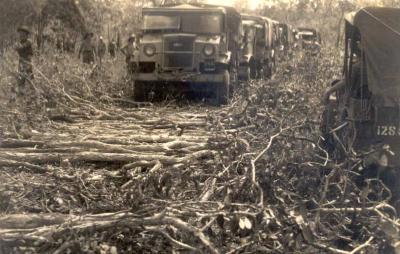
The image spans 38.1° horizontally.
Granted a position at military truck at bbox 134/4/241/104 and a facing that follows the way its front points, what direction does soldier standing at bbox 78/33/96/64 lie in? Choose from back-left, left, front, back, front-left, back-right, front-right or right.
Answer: back-right

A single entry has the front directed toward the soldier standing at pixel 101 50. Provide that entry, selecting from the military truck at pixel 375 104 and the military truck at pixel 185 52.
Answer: the military truck at pixel 375 104

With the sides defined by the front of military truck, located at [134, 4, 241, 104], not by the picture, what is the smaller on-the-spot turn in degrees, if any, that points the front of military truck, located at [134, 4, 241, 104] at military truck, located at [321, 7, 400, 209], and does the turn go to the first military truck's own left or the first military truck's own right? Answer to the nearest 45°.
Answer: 0° — it already faces it

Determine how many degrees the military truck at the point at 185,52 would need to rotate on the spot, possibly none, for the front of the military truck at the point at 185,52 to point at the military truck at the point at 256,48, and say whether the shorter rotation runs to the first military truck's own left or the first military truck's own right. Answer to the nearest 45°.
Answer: approximately 135° to the first military truck's own left

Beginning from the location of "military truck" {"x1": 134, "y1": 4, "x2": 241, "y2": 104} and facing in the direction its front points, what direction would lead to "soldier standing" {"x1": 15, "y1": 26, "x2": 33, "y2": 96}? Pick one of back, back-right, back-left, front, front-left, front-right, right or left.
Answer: front-right

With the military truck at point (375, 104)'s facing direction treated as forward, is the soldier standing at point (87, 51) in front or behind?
in front

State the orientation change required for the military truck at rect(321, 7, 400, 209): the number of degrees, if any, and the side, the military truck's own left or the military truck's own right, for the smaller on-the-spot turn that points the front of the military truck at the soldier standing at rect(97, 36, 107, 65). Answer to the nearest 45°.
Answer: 0° — it already faces them

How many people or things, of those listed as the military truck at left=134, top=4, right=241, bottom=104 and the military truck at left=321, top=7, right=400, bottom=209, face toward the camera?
1

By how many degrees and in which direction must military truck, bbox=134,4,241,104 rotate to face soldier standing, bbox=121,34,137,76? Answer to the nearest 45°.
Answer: approximately 135° to its right
